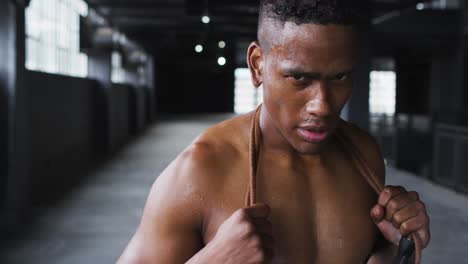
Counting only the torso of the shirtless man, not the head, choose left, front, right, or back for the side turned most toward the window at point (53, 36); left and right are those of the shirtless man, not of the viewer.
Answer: back

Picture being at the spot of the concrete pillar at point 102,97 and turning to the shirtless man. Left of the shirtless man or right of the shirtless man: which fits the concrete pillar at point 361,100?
left

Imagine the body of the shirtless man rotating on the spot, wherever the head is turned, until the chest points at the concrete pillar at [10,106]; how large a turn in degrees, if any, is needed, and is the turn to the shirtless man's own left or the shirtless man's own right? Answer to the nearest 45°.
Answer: approximately 180°

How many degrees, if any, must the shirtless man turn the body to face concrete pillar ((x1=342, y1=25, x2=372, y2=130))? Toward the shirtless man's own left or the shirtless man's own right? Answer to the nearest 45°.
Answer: approximately 135° to the shirtless man's own left

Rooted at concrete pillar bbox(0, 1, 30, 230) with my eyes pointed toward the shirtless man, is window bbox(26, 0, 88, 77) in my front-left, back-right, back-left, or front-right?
back-left

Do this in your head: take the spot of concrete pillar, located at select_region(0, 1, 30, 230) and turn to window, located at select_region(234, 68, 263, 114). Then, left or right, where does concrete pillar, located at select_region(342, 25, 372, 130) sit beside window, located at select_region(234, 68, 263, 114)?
right

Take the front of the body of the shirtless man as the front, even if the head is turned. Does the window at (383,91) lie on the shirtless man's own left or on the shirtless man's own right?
on the shirtless man's own left

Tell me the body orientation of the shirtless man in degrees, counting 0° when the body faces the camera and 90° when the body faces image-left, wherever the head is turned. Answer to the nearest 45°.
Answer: approximately 315°

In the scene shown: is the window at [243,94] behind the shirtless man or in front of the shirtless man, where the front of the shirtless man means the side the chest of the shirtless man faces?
behind

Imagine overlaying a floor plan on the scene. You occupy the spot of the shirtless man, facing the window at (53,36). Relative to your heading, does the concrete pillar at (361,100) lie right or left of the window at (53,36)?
right
